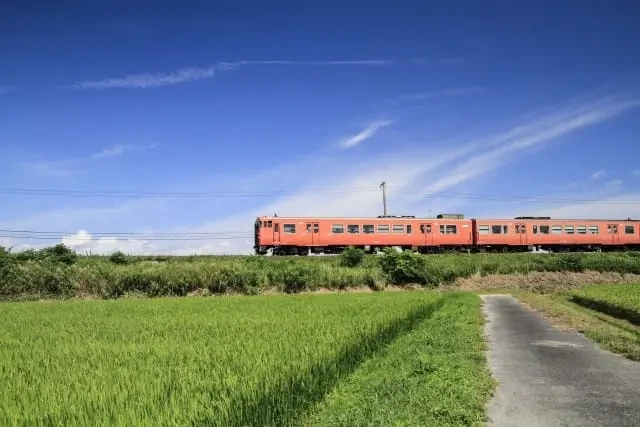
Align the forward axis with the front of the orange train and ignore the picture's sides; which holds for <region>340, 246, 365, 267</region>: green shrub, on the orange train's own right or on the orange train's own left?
on the orange train's own left

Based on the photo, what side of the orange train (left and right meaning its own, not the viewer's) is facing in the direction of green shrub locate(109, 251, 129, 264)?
front

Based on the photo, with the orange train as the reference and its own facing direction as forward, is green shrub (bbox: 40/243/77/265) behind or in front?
in front

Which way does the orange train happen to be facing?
to the viewer's left

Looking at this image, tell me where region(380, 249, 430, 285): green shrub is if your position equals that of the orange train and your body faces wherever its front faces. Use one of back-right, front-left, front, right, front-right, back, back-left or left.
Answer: left
